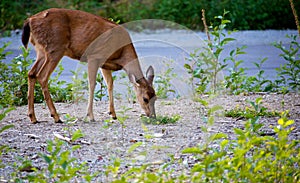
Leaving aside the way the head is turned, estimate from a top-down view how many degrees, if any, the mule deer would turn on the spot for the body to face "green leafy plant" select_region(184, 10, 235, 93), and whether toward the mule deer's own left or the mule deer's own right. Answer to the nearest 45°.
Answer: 0° — it already faces it

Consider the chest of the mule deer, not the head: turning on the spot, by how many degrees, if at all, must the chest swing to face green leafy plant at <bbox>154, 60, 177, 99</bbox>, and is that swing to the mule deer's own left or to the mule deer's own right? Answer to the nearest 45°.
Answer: approximately 45° to the mule deer's own left

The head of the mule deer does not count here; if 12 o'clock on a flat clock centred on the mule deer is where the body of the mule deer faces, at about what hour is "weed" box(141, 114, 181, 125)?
The weed is roughly at 1 o'clock from the mule deer.

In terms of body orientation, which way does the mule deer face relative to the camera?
to the viewer's right
